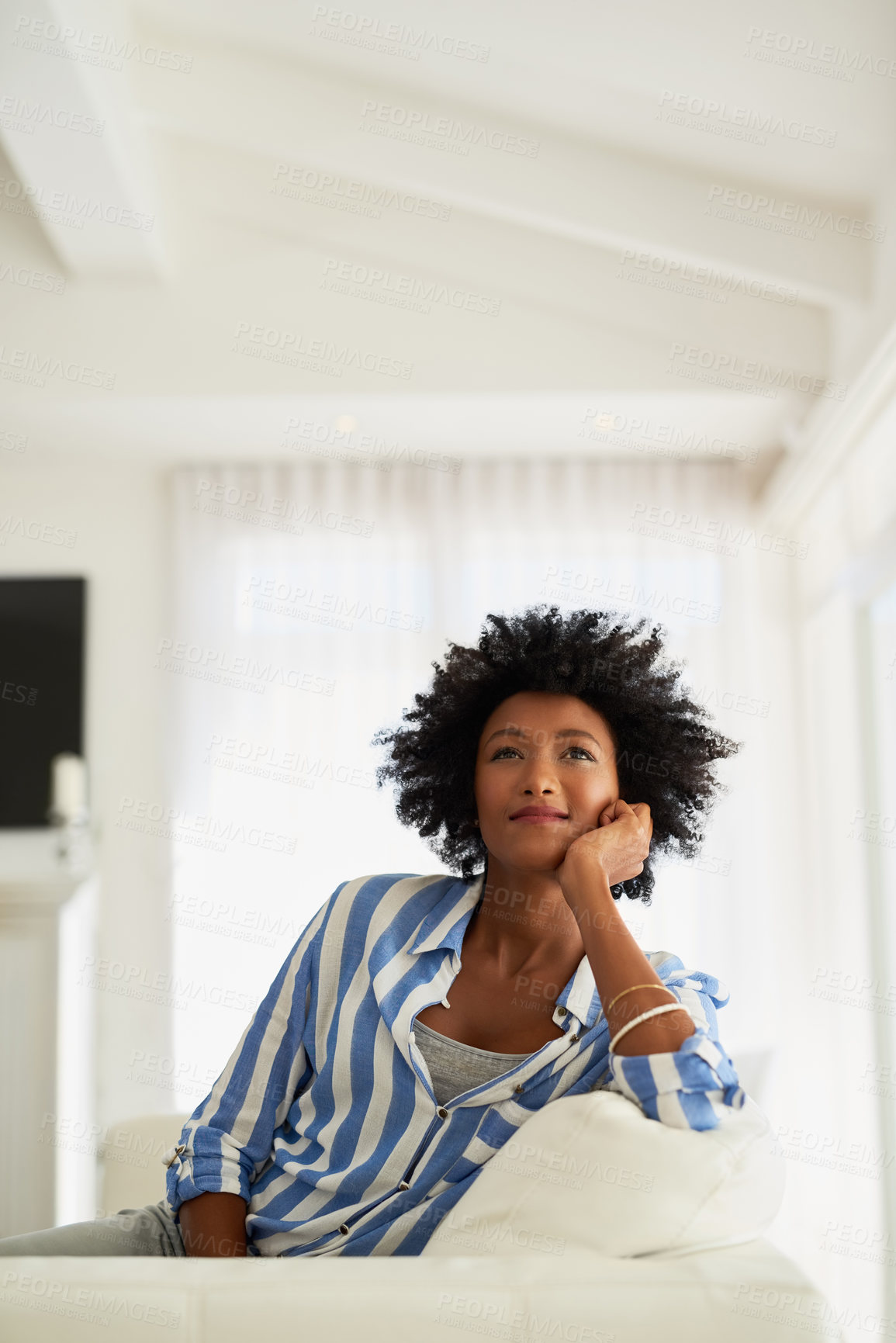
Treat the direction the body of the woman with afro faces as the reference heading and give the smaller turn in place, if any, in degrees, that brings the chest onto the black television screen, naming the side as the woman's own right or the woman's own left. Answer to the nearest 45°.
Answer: approximately 135° to the woman's own right

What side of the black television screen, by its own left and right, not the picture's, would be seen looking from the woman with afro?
front

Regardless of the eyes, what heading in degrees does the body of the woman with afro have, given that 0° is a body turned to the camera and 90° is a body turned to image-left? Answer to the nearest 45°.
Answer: approximately 0°

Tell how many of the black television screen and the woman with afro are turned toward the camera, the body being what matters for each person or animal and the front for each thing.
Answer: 2

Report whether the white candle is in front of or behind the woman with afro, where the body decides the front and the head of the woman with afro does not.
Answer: behind

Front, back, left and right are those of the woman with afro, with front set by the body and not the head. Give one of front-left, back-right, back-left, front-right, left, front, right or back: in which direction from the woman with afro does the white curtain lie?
back

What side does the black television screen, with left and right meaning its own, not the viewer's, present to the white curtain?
left
